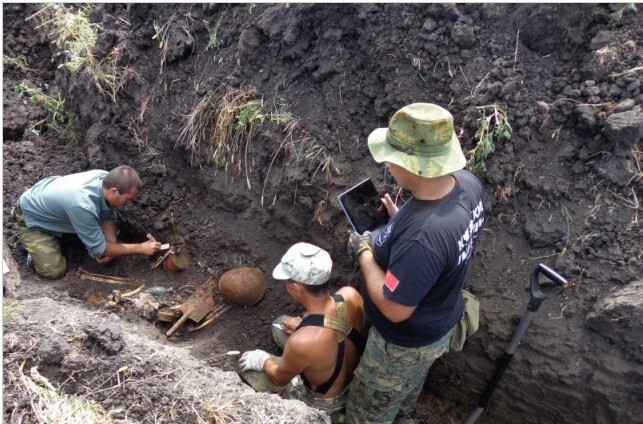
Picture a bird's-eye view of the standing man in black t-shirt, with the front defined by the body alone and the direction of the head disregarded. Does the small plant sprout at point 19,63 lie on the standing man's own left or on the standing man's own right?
on the standing man's own right

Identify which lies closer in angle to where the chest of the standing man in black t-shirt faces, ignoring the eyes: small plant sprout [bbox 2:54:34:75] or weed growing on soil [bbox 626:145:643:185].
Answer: the small plant sprout

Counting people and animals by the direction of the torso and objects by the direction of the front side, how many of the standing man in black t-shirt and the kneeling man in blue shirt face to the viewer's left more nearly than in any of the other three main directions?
1

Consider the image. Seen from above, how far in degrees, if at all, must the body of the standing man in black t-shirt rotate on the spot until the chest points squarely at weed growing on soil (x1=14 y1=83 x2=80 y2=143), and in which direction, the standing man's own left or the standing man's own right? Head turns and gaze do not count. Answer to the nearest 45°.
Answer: approximately 45° to the standing man's own right

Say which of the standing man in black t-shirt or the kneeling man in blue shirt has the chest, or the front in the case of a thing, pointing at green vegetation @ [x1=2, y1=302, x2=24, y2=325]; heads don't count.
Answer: the standing man in black t-shirt

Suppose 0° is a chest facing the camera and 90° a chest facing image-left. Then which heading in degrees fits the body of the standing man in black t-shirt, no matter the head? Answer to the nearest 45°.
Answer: approximately 90°

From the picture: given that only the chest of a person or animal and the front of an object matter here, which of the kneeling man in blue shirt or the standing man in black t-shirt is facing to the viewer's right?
the kneeling man in blue shirt

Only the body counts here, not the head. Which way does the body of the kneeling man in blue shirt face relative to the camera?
to the viewer's right

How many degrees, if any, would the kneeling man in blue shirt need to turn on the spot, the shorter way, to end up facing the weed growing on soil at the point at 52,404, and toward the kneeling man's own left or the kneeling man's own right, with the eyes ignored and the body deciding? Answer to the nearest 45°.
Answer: approximately 90° to the kneeling man's own right

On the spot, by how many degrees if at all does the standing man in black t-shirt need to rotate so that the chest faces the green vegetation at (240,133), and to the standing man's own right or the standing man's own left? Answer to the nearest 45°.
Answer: approximately 45° to the standing man's own right

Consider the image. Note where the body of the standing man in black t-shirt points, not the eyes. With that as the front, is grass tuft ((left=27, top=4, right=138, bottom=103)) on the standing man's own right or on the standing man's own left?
on the standing man's own right

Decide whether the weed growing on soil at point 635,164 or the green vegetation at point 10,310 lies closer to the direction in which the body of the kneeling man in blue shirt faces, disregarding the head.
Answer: the weed growing on soil
